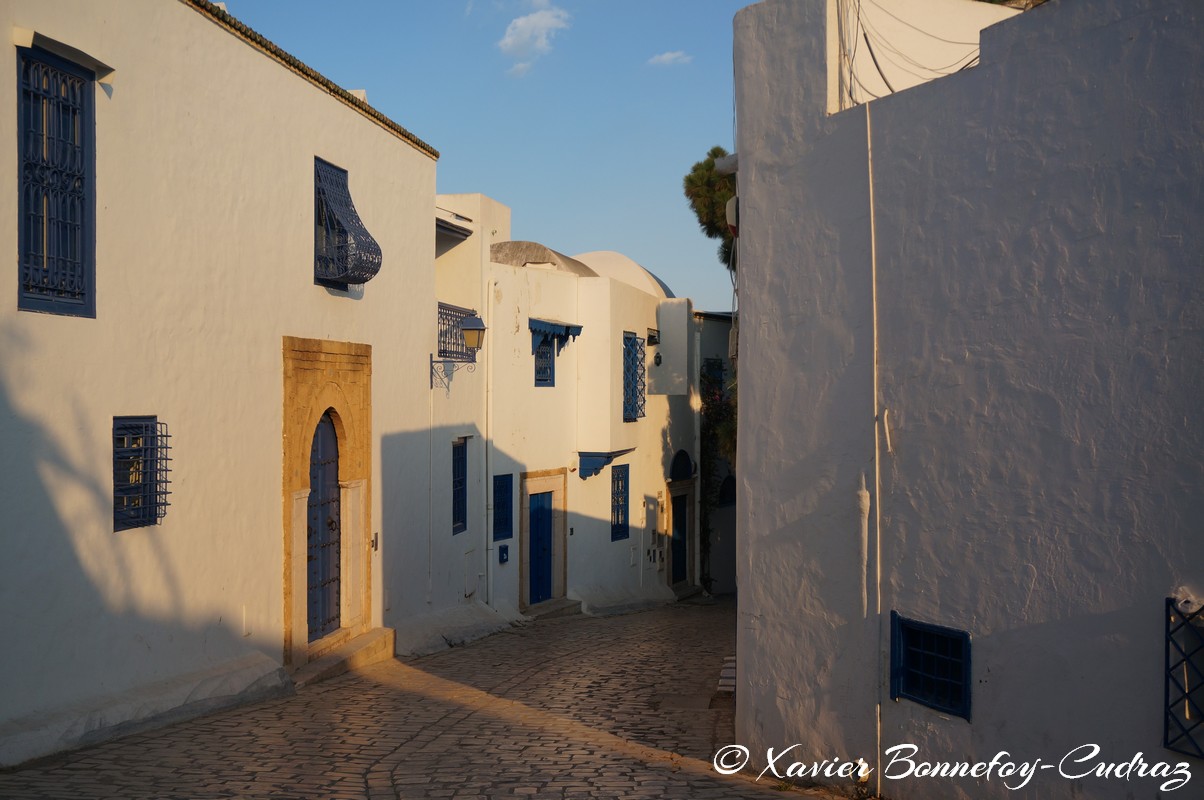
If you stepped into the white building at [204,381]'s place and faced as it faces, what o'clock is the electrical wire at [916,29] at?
The electrical wire is roughly at 11 o'clock from the white building.

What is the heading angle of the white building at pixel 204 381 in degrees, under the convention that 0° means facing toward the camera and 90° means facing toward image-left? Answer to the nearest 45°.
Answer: approximately 315°

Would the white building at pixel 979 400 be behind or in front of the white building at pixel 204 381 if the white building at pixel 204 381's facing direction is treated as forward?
in front
